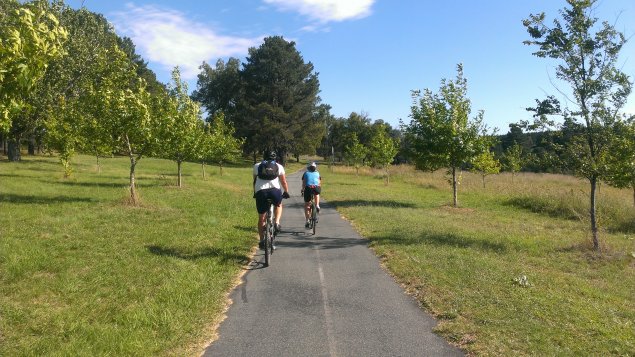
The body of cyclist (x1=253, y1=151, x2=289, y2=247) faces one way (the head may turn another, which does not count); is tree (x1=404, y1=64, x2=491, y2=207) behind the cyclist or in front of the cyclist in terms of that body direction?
in front

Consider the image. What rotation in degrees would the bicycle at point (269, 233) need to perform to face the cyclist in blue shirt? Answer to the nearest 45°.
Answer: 0° — it already faces them

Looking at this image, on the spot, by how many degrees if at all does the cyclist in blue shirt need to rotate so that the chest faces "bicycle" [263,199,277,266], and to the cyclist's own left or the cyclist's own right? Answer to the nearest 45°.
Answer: approximately 180°

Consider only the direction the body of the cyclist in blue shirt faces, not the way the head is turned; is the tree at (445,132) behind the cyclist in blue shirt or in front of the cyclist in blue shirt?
in front

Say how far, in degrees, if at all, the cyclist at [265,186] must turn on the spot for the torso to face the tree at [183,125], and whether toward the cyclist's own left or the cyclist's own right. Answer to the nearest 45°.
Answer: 0° — they already face it

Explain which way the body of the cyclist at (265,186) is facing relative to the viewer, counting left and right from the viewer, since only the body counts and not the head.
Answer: facing away from the viewer

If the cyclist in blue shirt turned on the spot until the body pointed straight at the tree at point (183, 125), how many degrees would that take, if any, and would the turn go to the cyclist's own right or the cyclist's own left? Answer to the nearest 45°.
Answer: approximately 45° to the cyclist's own left

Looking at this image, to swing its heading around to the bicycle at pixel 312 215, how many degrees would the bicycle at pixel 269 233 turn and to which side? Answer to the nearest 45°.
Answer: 0° — it already faces it

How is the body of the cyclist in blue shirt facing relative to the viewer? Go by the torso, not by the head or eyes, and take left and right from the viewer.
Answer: facing away from the viewer

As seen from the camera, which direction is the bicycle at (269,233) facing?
away from the camera

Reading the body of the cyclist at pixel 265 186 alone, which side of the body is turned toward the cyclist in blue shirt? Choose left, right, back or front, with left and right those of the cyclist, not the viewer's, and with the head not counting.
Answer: front
